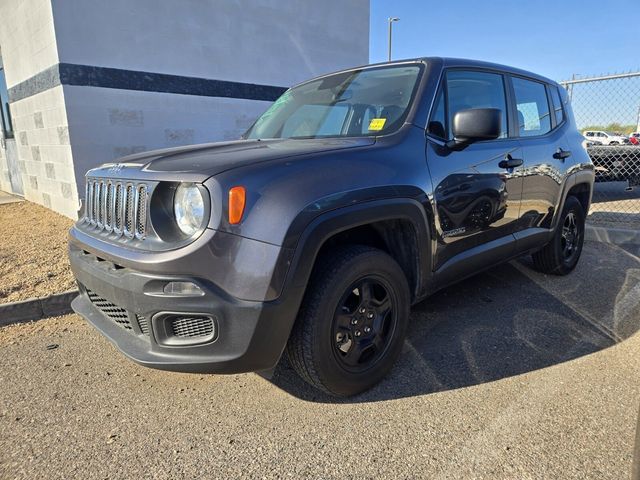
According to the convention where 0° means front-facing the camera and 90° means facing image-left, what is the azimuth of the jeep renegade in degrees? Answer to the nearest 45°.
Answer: approximately 45°
